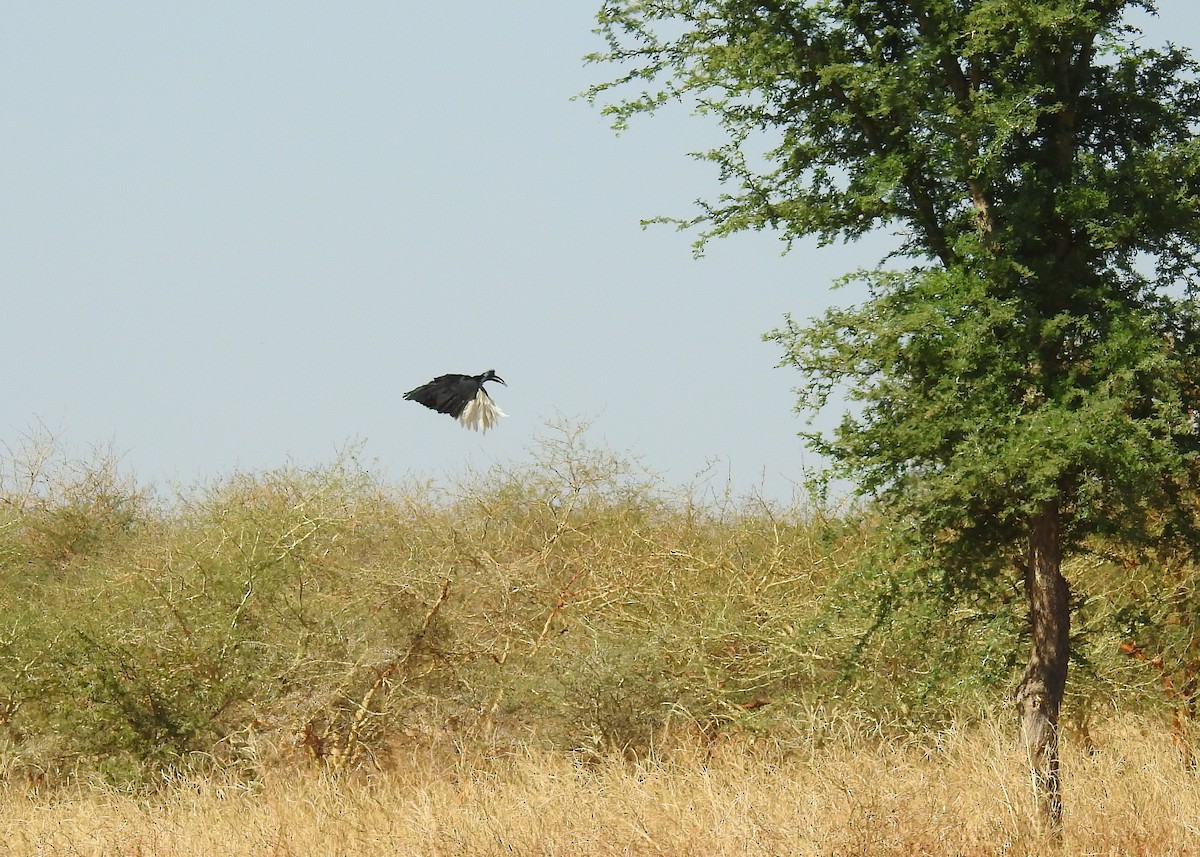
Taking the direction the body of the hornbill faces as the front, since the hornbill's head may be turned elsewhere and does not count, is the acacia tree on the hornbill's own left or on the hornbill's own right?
on the hornbill's own right

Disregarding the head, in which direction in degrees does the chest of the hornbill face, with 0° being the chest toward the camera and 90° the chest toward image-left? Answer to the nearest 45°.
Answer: approximately 270°
